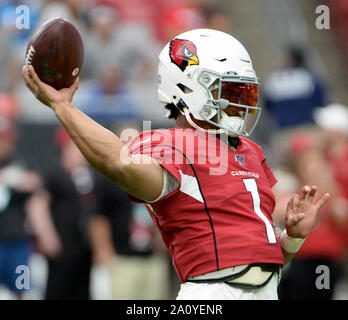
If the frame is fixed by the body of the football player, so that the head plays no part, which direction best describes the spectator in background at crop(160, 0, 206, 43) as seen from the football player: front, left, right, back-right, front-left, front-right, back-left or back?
back-left

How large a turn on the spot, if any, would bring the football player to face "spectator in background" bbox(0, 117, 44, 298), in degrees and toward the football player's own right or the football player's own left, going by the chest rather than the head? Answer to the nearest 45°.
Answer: approximately 180°

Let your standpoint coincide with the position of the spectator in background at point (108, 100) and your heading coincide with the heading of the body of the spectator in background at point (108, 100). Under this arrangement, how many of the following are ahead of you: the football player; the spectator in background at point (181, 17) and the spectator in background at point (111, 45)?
1

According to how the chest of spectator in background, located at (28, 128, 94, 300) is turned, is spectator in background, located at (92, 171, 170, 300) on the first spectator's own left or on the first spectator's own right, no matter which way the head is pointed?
on the first spectator's own left

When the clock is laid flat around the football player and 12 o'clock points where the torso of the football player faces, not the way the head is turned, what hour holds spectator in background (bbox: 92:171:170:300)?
The spectator in background is roughly at 7 o'clock from the football player.

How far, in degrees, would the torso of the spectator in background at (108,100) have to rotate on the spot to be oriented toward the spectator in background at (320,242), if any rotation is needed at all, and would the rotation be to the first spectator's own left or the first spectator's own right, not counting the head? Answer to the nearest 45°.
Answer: approximately 45° to the first spectator's own left

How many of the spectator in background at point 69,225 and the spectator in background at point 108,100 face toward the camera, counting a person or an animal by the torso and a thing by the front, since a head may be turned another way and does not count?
2

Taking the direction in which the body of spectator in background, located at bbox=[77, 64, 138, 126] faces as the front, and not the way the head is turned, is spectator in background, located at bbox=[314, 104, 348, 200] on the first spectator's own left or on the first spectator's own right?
on the first spectator's own left

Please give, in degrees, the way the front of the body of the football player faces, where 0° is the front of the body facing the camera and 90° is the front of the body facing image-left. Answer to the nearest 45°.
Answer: approximately 315°

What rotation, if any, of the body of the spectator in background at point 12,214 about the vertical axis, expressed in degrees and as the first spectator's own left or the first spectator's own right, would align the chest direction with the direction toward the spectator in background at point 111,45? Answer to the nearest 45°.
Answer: approximately 135° to the first spectator's own left

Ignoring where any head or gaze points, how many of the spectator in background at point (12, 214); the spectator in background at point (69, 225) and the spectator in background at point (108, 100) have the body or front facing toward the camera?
3
